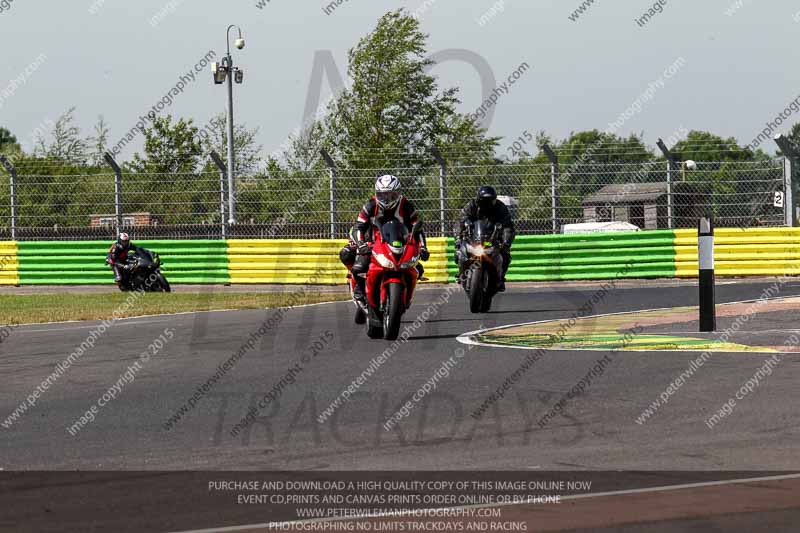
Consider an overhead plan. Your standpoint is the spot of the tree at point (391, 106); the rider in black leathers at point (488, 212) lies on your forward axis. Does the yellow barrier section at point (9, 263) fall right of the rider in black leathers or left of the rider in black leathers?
right

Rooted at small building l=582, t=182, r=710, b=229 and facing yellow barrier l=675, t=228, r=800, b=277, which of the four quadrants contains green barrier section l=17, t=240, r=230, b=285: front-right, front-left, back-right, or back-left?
back-right

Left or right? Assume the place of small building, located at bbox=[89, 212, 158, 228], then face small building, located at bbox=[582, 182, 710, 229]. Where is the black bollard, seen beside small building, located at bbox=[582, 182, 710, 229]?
right

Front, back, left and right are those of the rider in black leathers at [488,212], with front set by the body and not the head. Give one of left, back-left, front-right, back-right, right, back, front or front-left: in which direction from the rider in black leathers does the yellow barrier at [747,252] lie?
back-left

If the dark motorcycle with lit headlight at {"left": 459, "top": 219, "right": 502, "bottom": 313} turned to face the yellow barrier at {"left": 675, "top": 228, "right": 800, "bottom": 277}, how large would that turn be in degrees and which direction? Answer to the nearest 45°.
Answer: approximately 135° to its left

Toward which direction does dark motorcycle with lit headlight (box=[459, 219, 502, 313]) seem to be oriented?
toward the camera

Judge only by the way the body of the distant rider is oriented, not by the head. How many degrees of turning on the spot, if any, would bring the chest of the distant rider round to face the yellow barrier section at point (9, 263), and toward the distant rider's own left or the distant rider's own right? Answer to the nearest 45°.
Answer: approximately 180°

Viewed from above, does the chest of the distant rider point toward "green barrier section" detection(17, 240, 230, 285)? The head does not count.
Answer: no

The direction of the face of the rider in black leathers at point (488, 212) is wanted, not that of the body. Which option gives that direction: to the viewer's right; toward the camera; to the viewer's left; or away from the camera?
toward the camera

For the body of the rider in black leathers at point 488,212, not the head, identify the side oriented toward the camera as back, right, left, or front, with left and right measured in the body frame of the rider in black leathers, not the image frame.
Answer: front

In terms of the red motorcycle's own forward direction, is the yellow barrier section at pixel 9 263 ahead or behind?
behind

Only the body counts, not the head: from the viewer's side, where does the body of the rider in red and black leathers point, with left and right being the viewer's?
facing the viewer

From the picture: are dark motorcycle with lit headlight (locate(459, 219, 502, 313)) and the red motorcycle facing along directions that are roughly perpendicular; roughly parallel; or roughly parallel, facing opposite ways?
roughly parallel

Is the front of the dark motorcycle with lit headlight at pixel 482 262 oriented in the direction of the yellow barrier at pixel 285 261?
no

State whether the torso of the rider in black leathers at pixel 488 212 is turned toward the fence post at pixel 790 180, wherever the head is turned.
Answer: no

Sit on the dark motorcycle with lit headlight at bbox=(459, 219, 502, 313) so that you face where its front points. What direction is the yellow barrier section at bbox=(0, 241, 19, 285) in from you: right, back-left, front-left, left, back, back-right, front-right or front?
back-right
